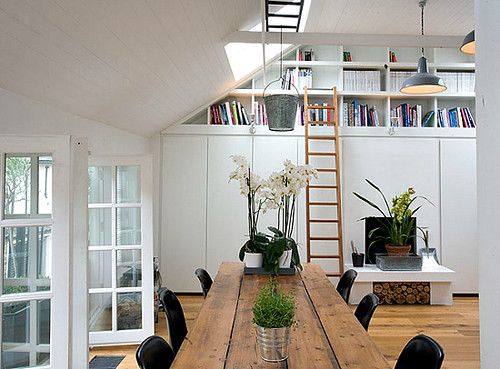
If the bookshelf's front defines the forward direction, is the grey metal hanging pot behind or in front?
in front

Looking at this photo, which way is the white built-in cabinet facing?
toward the camera

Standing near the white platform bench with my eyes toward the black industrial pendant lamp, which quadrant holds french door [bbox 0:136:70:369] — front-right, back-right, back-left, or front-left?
front-right

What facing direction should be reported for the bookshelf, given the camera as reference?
facing the viewer

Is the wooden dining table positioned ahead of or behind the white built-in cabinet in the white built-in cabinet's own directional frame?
ahead

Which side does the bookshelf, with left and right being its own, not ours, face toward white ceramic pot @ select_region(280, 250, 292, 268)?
front

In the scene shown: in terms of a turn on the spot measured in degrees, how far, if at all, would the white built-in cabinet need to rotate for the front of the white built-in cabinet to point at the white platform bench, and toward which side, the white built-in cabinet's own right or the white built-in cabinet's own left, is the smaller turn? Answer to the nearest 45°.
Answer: approximately 90° to the white built-in cabinet's own left

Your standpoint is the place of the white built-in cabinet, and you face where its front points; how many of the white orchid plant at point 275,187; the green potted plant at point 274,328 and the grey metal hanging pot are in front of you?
3

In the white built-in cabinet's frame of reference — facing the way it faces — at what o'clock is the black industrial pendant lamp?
The black industrial pendant lamp is roughly at 11 o'clock from the white built-in cabinet.

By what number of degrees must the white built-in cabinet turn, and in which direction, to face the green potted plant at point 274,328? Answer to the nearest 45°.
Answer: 0° — it already faces it
